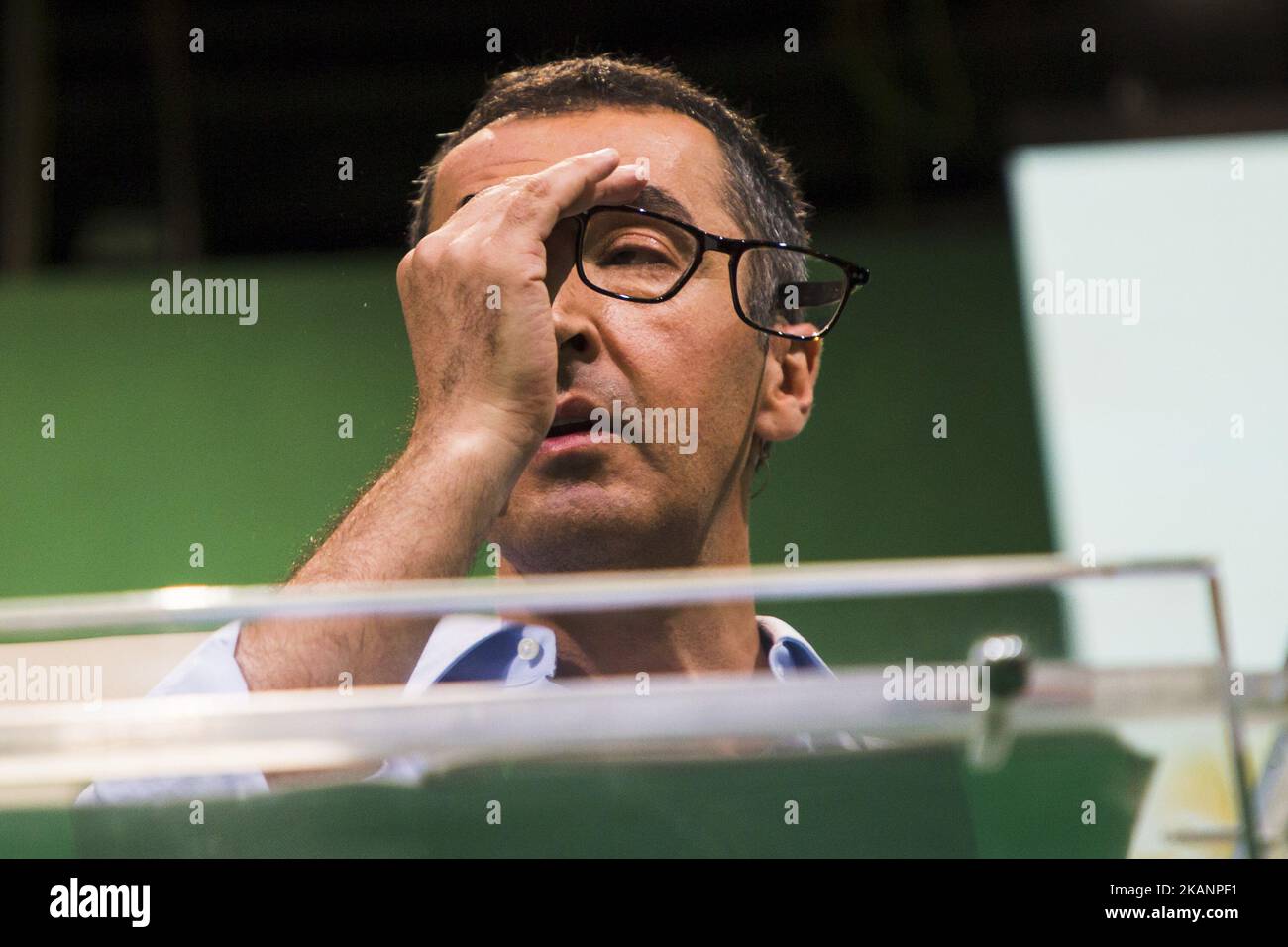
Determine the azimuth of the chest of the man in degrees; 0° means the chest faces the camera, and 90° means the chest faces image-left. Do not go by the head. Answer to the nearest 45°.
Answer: approximately 45°
